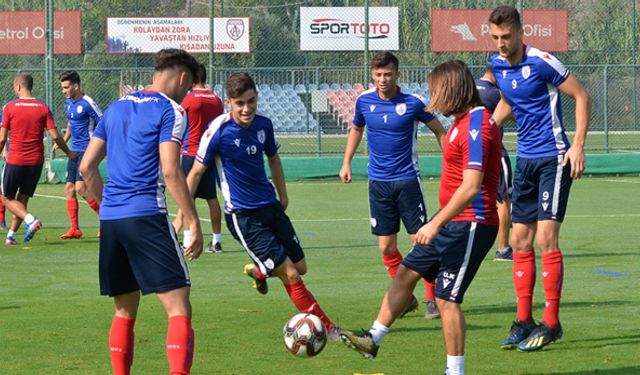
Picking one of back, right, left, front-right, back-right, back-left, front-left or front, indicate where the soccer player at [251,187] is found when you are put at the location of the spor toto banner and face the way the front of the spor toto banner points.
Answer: front

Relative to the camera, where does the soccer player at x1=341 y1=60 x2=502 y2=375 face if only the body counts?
to the viewer's left

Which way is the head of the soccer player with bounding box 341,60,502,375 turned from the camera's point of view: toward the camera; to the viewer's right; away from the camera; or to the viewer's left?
to the viewer's left

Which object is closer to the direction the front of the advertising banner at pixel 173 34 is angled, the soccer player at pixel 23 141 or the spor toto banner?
the soccer player

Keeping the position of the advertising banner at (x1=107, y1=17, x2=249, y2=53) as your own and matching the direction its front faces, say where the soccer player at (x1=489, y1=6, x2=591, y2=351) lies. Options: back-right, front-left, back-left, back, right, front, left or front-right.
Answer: front

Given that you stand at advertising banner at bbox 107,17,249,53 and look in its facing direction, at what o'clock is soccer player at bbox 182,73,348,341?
The soccer player is roughly at 12 o'clock from the advertising banner.

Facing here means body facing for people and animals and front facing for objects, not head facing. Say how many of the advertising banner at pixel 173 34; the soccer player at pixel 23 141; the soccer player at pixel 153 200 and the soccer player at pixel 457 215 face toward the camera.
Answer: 1

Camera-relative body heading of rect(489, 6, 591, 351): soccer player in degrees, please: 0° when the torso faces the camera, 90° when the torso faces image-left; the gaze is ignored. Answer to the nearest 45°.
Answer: approximately 45°

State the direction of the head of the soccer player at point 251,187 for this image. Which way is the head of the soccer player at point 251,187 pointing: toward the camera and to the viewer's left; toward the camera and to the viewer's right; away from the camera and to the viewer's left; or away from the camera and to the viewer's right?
toward the camera and to the viewer's right

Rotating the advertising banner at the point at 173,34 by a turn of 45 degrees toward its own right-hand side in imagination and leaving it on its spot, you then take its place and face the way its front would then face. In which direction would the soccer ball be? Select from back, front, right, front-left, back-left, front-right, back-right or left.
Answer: front-left

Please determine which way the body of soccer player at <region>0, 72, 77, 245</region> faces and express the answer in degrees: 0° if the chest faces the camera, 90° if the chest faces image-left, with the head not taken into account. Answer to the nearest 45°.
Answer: approximately 180°

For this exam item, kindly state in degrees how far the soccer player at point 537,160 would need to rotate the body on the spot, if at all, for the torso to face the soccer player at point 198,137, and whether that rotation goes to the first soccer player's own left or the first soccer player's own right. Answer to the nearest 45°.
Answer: approximately 90° to the first soccer player's own right

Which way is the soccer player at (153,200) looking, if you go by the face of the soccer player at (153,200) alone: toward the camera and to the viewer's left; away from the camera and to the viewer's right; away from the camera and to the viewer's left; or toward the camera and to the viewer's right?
away from the camera and to the viewer's right

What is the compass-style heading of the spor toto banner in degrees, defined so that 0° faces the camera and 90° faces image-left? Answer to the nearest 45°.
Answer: approximately 0°
